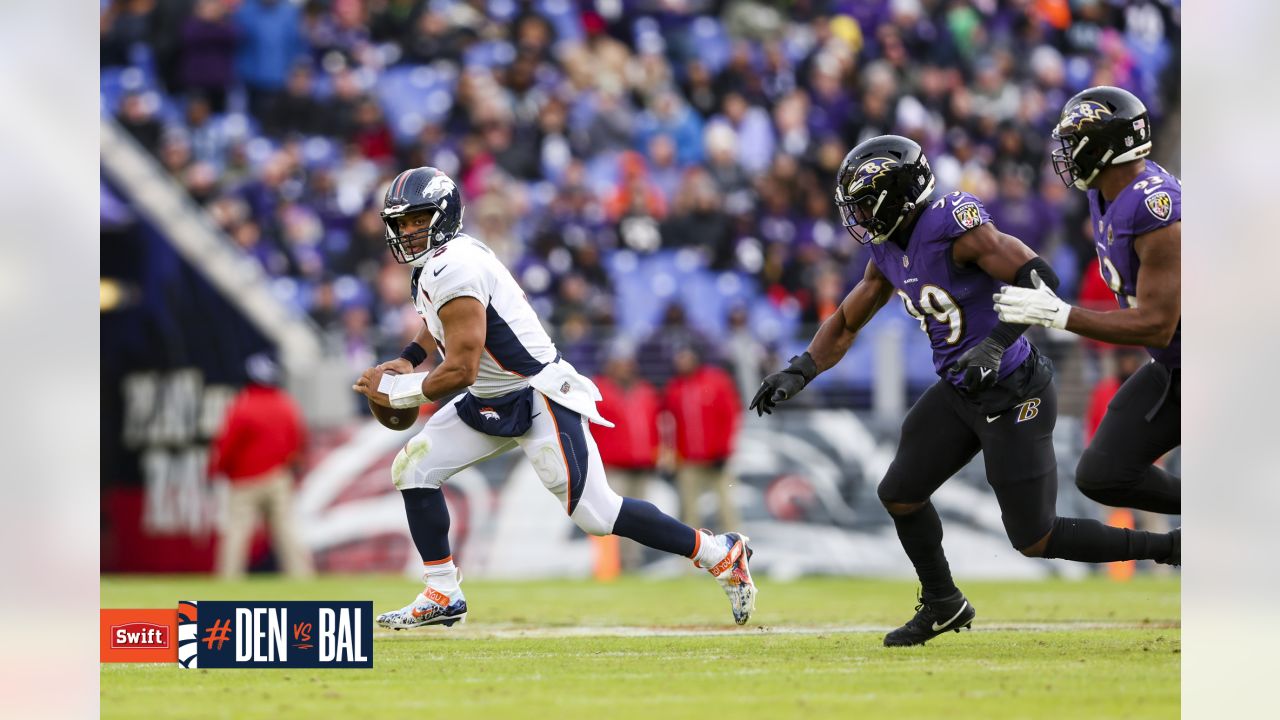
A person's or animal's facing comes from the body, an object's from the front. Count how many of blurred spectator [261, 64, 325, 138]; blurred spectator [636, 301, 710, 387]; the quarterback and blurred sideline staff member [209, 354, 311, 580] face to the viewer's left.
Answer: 1

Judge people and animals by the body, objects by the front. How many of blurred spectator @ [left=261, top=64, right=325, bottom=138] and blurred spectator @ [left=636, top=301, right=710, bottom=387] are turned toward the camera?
2

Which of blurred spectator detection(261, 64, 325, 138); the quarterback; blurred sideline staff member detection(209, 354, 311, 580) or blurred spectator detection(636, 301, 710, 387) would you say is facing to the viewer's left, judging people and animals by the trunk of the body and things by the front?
the quarterback

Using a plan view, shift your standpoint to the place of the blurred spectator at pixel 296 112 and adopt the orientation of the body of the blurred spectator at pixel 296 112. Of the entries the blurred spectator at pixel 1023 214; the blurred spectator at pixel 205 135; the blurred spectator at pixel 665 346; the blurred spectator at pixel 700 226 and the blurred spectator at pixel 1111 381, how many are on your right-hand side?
1

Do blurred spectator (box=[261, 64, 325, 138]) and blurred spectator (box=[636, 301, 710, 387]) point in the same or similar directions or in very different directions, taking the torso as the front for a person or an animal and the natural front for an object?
same or similar directions

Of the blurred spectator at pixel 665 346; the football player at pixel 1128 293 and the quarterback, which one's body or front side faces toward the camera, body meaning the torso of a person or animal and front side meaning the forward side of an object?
the blurred spectator

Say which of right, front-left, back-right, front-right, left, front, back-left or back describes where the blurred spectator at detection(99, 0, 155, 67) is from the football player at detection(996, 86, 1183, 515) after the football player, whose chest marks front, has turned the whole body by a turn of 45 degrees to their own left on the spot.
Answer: right

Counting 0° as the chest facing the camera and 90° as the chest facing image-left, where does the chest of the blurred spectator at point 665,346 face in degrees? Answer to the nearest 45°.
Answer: approximately 0°

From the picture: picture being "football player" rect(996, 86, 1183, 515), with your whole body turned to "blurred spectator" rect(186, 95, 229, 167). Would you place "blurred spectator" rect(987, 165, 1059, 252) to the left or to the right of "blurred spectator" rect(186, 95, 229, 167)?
right

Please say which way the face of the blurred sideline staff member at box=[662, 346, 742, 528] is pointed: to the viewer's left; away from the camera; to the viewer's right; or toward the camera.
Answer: toward the camera

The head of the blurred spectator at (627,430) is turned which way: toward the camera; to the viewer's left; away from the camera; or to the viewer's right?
toward the camera

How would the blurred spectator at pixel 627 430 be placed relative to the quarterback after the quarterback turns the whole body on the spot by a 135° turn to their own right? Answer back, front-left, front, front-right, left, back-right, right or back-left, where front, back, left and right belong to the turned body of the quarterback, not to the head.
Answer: front-left

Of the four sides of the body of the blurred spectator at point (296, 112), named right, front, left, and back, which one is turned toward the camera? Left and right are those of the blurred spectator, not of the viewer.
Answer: front

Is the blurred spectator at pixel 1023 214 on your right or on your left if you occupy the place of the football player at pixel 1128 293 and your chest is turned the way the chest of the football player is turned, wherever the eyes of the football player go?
on your right

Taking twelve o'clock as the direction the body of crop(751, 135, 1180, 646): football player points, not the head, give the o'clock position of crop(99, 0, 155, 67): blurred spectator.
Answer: The blurred spectator is roughly at 3 o'clock from the football player.
